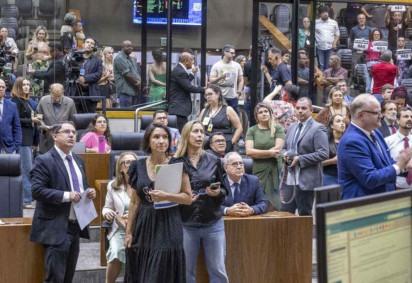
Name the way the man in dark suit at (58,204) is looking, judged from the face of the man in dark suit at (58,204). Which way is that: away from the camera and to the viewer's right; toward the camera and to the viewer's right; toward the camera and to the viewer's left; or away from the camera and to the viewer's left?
toward the camera and to the viewer's right

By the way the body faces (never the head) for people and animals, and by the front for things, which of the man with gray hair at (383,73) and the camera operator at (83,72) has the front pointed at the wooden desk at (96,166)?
the camera operator

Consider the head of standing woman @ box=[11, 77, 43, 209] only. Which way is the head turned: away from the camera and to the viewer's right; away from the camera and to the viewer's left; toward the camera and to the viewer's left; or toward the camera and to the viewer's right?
toward the camera and to the viewer's right

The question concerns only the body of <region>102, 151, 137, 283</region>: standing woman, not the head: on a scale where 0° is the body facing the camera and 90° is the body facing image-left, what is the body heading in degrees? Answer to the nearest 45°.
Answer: approximately 315°

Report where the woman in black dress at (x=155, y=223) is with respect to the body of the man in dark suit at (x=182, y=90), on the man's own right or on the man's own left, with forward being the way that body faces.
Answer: on the man's own right

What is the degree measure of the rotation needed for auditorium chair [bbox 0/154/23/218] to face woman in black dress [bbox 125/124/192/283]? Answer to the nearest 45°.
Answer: approximately 45° to its left

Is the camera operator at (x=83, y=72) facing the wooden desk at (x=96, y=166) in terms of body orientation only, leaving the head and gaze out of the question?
yes
